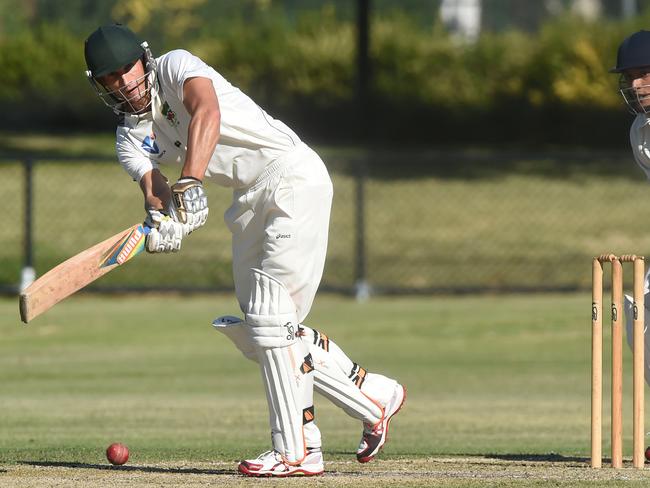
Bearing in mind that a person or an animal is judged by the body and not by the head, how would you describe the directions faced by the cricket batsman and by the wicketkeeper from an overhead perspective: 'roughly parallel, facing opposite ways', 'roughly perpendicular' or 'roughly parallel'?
roughly parallel

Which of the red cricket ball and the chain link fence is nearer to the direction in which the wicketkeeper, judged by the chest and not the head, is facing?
the red cricket ball

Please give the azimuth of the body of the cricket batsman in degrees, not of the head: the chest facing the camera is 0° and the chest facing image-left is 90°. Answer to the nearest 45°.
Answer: approximately 45°

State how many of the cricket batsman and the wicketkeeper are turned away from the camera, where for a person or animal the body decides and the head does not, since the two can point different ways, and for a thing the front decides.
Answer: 0

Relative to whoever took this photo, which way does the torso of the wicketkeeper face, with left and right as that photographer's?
facing the viewer and to the left of the viewer

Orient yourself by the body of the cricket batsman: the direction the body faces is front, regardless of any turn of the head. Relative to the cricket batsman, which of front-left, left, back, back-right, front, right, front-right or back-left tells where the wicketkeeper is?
back-left

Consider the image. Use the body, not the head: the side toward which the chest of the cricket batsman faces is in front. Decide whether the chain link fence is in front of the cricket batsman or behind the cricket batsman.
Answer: behind

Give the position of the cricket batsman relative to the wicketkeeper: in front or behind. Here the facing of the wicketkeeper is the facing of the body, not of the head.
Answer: in front

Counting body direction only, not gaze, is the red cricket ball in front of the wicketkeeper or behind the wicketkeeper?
in front
